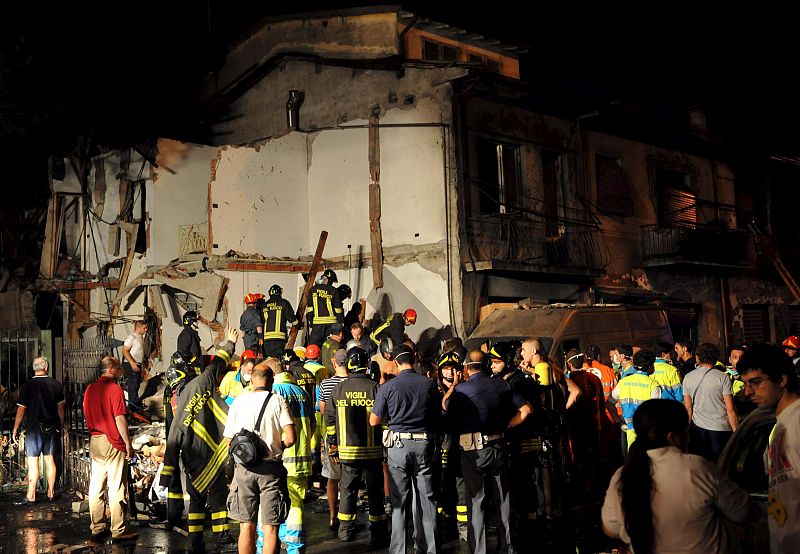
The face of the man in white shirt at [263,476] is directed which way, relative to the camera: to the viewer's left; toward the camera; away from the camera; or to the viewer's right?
away from the camera

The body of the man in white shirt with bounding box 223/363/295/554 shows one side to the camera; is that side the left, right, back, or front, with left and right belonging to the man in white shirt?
back

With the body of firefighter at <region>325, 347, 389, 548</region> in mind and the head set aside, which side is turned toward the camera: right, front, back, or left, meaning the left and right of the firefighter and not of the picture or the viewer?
back

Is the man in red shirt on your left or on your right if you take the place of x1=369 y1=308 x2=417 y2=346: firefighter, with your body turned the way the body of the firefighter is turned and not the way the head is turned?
on your right

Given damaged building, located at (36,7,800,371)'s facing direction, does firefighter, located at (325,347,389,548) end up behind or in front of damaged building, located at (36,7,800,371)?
in front

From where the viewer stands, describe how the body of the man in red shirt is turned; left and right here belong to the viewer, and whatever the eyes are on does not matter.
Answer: facing away from the viewer and to the right of the viewer

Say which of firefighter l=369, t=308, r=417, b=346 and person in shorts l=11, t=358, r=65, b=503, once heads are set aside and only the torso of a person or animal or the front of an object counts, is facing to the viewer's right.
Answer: the firefighter

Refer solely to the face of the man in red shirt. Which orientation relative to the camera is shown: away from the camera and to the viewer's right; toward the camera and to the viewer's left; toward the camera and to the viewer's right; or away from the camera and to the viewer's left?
away from the camera and to the viewer's right

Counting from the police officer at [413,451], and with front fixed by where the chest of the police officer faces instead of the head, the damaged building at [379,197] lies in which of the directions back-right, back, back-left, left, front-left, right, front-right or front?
front

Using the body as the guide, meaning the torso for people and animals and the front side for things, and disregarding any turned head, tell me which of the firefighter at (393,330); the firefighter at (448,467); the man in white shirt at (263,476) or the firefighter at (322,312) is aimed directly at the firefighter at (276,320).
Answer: the man in white shirt

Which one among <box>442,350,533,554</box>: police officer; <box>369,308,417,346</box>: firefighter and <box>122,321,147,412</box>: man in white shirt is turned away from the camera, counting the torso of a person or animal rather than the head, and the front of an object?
the police officer

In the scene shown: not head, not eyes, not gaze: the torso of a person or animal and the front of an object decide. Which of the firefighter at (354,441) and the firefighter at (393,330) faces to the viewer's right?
the firefighter at (393,330)
